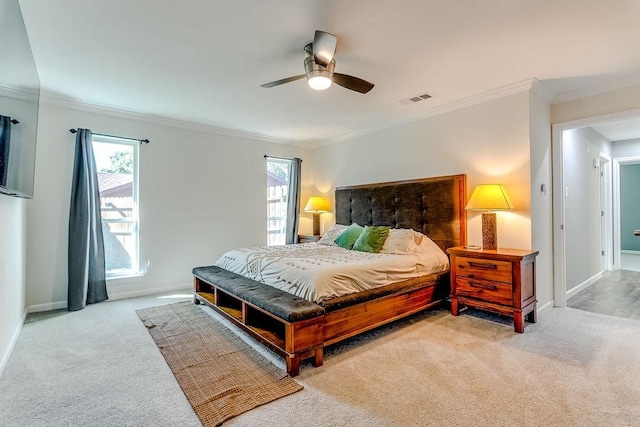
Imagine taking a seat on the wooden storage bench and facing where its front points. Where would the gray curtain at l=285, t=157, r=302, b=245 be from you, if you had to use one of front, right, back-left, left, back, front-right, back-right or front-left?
back-right

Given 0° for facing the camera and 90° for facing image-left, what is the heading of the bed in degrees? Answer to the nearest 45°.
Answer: approximately 45°

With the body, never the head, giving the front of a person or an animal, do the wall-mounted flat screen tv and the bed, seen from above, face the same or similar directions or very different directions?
very different directions

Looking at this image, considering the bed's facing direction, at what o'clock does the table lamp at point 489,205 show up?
The table lamp is roughly at 7 o'clock from the bed.

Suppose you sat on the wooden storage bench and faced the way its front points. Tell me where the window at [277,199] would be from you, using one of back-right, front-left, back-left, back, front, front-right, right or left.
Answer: back-right

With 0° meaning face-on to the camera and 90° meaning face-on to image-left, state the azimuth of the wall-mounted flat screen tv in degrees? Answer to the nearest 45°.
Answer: approximately 270°

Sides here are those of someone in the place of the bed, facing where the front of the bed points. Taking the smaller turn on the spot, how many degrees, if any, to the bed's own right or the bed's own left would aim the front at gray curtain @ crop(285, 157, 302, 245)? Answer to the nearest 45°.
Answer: approximately 135° to the bed's own right

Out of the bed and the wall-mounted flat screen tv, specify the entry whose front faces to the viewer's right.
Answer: the wall-mounted flat screen tv

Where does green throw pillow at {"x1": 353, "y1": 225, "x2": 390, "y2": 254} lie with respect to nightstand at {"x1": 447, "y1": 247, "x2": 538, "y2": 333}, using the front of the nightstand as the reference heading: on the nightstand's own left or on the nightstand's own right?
on the nightstand's own right

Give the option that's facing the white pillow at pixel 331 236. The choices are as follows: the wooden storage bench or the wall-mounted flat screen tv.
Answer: the wall-mounted flat screen tv

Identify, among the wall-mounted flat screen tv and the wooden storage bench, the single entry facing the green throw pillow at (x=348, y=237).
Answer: the wall-mounted flat screen tv

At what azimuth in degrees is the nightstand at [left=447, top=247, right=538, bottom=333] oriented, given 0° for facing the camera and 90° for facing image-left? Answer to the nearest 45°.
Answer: approximately 45°
